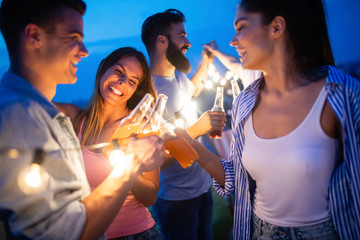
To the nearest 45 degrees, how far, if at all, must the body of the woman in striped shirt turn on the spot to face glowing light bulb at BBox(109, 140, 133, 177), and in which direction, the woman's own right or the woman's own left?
0° — they already face it

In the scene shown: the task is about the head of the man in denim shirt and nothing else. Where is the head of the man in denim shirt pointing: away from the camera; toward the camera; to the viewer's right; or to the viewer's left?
to the viewer's right

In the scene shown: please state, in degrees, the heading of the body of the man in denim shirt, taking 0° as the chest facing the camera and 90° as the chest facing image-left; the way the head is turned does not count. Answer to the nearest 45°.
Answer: approximately 270°

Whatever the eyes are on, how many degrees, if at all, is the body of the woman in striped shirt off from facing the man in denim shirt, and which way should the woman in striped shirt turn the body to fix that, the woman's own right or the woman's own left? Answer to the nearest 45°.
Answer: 0° — they already face them

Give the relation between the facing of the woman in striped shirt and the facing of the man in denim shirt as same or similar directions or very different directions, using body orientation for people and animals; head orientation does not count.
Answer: very different directions

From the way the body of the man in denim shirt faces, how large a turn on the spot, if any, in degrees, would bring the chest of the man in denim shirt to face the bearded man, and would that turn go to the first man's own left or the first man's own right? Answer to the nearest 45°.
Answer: approximately 45° to the first man's own left

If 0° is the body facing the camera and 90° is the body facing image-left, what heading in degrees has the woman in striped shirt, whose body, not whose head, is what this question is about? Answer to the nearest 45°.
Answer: approximately 45°

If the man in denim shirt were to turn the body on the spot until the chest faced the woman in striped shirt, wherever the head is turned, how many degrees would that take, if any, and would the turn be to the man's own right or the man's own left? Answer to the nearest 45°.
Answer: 0° — they already face them

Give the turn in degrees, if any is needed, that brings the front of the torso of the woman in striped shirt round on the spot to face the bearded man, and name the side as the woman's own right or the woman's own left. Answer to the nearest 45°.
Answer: approximately 90° to the woman's own right

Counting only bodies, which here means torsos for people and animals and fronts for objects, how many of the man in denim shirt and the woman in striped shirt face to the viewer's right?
1
